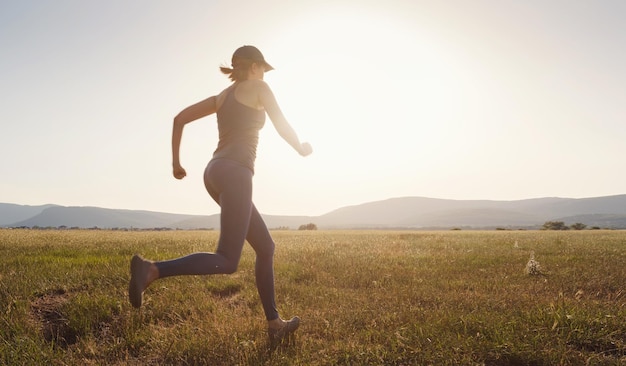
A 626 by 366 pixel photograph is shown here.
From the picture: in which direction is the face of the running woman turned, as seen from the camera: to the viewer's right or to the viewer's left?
to the viewer's right

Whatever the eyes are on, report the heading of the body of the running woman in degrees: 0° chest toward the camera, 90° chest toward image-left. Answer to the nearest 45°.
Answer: approximately 225°
